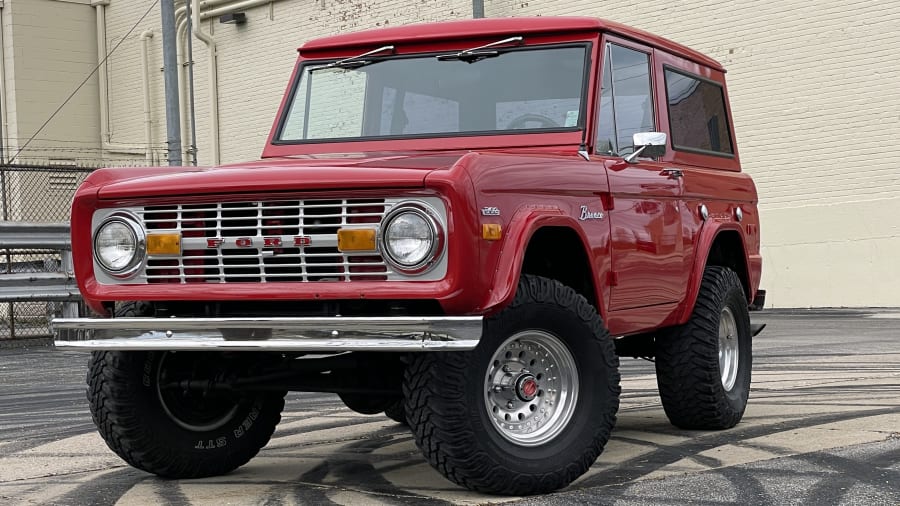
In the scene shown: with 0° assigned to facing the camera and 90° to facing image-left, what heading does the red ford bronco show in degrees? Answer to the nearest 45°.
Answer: approximately 45°
